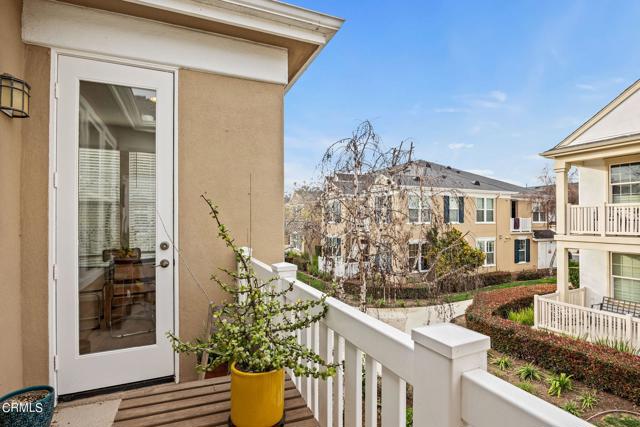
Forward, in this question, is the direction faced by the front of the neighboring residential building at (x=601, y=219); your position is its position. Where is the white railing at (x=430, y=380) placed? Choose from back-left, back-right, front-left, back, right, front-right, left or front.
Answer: front-left

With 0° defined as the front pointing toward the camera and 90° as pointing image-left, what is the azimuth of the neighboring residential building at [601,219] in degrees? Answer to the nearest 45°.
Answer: approximately 45°

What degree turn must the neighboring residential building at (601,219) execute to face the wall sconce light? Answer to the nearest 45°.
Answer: approximately 45° to its left

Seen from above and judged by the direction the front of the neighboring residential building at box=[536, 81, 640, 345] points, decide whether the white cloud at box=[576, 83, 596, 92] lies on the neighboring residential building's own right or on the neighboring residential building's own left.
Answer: on the neighboring residential building's own right

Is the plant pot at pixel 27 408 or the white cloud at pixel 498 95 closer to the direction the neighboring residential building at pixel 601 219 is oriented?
the plant pot

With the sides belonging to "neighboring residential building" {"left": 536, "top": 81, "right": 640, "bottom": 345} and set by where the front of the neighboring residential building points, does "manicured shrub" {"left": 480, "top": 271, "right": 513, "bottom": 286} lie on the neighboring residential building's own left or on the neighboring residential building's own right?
on the neighboring residential building's own right

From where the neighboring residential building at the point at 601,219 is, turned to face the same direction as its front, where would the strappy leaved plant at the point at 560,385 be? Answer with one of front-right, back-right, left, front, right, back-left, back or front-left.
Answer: front-left
